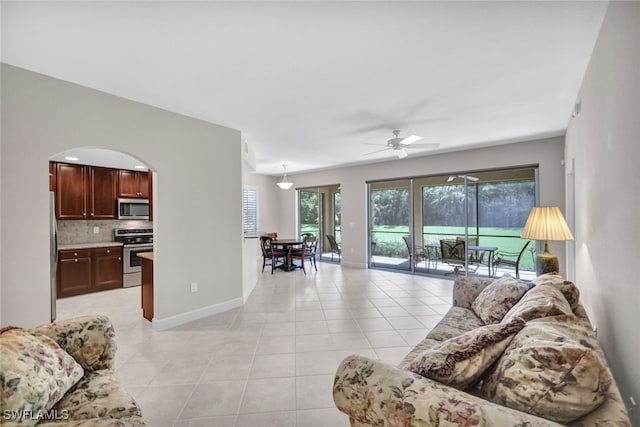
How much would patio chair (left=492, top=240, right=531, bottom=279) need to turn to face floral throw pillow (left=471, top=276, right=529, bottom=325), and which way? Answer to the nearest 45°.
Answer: approximately 90° to its left

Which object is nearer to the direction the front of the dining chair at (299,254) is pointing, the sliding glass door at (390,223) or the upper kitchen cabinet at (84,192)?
the upper kitchen cabinet

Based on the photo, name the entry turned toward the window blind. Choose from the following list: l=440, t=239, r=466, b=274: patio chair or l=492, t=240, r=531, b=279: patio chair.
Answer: the l=492, t=240, r=531, b=279: patio chair

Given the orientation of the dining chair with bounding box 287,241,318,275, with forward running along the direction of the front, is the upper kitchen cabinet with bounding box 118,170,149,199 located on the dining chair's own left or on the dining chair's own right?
on the dining chair's own left

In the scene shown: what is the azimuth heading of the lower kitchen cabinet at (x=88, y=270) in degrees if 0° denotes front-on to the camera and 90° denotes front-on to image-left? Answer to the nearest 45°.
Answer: approximately 315°

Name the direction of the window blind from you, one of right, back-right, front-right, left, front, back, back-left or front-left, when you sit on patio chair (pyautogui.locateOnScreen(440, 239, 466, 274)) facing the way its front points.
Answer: back-left

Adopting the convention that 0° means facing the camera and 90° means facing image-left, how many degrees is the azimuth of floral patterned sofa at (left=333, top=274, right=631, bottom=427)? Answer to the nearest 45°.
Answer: approximately 90°

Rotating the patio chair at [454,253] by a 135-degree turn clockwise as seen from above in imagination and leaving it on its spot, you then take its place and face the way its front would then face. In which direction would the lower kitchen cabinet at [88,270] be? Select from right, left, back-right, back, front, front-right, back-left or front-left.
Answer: front-right

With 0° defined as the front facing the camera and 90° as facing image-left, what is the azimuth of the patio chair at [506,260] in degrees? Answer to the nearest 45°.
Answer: approximately 90°

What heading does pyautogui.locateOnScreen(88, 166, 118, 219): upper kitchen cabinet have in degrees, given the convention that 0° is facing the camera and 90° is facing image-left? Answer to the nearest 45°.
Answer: approximately 315°
